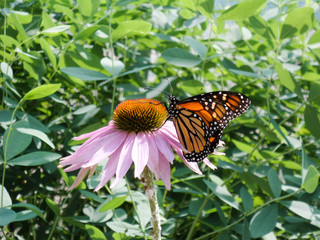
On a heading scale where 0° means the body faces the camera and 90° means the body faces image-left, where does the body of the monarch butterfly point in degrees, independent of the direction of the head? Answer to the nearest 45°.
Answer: approximately 90°
